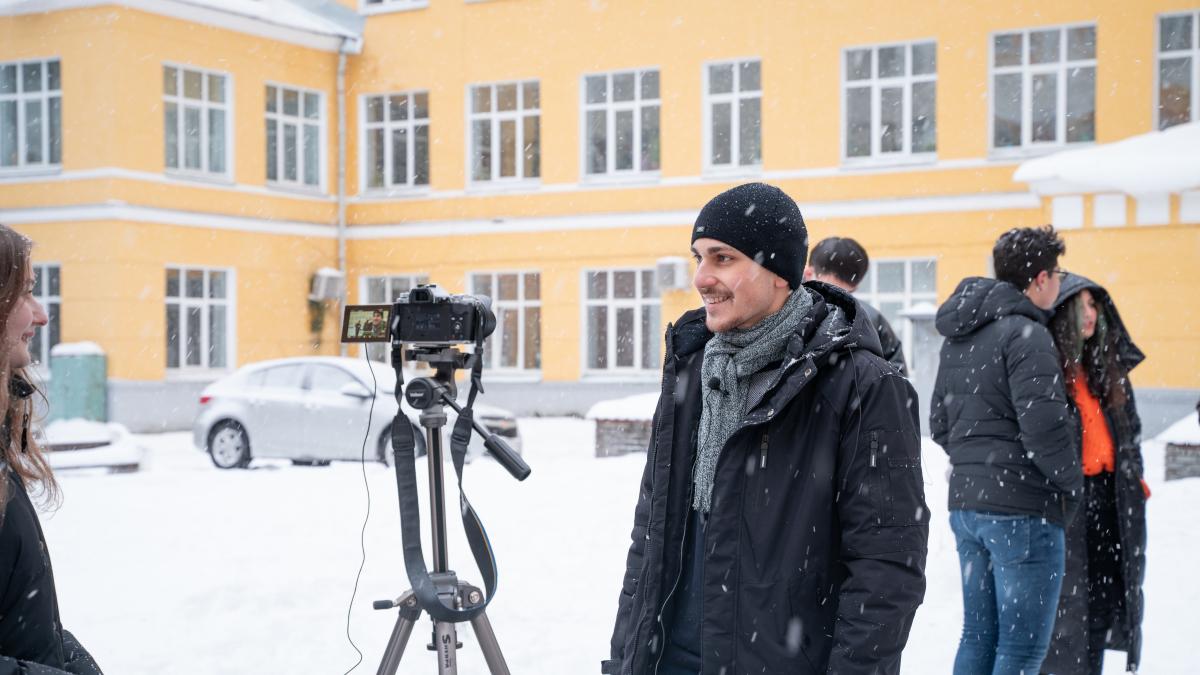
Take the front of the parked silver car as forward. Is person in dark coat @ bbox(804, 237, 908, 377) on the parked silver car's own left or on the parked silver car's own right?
on the parked silver car's own right

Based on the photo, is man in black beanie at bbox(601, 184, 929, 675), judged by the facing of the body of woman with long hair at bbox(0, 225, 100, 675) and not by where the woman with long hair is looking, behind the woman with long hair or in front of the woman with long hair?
in front

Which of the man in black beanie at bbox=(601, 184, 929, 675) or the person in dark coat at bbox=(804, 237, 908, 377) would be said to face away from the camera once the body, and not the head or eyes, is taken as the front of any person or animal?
the person in dark coat

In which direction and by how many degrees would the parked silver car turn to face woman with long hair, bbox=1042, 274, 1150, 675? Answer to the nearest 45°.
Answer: approximately 90° to its right

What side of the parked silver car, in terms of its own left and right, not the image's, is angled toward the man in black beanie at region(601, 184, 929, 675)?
right

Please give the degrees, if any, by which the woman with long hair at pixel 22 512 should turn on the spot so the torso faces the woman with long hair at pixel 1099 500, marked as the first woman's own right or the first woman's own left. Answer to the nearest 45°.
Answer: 0° — they already face them

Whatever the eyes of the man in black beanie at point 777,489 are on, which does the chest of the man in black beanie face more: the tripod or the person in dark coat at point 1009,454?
the tripod

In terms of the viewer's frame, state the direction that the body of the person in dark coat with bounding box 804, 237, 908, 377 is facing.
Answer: away from the camera

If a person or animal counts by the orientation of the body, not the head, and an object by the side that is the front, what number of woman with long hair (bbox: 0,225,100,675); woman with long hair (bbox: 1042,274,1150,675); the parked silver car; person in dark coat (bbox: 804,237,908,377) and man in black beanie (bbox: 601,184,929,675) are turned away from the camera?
1

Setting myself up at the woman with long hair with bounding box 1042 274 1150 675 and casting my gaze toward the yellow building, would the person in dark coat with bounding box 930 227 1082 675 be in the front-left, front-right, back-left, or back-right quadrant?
back-left

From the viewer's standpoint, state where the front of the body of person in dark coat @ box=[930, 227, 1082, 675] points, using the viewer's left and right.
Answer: facing away from the viewer and to the right of the viewer

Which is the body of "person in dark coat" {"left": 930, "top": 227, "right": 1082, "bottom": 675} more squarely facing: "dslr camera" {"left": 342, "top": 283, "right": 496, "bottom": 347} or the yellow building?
the yellow building

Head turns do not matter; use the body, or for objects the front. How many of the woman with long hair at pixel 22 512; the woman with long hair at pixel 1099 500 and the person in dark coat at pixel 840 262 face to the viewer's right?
1

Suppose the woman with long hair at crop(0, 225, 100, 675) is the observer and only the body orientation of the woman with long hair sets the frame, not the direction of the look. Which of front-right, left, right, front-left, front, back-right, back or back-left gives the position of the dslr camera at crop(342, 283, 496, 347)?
front-left

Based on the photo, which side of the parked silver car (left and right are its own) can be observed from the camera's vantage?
right

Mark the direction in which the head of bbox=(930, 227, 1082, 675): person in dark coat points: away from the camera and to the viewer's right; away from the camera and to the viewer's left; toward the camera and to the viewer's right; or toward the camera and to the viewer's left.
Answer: away from the camera and to the viewer's right

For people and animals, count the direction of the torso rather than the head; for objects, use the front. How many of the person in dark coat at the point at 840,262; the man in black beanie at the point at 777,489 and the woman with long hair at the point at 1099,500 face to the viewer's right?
0

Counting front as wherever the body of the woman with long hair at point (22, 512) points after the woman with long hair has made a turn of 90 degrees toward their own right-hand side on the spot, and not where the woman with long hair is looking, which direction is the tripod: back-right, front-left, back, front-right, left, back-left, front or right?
back-left

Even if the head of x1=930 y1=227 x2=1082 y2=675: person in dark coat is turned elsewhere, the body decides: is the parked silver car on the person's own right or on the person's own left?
on the person's own left
